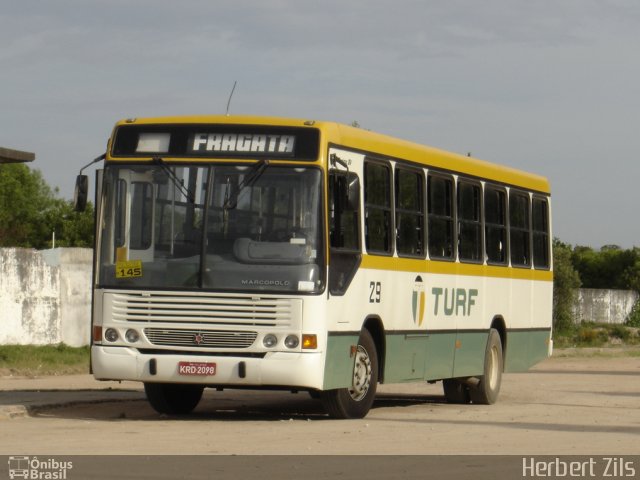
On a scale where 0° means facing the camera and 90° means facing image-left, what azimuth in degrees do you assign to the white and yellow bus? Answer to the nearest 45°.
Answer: approximately 45°
